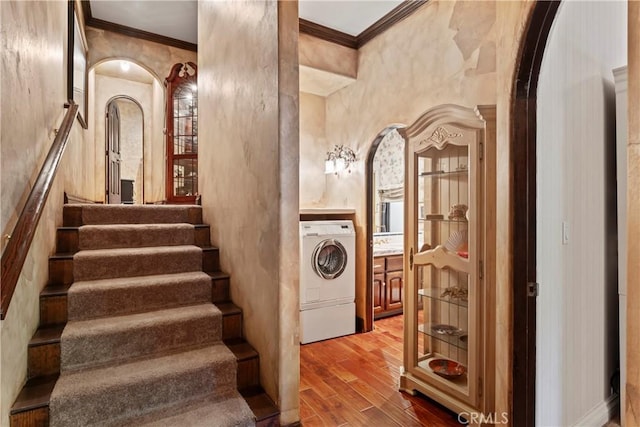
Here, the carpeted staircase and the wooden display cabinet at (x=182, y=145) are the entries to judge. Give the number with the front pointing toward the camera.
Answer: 2

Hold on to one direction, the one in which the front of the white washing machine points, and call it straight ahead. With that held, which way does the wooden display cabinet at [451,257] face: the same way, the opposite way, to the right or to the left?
to the right

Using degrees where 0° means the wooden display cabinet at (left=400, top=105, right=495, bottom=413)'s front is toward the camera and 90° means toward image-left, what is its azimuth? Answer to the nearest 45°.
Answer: approximately 45°

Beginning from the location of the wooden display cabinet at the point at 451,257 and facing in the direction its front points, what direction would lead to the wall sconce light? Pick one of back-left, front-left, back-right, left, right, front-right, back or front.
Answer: right

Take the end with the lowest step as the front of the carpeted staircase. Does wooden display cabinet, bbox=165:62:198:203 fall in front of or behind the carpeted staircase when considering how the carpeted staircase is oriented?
behind

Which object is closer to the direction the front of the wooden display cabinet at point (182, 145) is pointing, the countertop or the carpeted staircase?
the carpeted staircase

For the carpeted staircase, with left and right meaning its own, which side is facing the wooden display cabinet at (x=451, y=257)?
left

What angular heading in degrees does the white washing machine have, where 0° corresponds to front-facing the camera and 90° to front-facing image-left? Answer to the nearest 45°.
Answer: approximately 315°

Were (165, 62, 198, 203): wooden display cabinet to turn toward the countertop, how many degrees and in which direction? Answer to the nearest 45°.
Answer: approximately 45° to its left

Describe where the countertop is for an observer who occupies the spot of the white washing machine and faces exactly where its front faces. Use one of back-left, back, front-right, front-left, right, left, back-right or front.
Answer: left

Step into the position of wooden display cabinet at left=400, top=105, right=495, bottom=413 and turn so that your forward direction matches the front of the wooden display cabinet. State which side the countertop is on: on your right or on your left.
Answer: on your right

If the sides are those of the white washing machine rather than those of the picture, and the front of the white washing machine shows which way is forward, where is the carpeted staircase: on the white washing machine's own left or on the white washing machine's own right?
on the white washing machine's own right

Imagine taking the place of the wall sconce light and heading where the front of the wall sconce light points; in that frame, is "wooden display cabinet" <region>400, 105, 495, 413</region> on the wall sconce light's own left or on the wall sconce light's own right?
on the wall sconce light's own left
